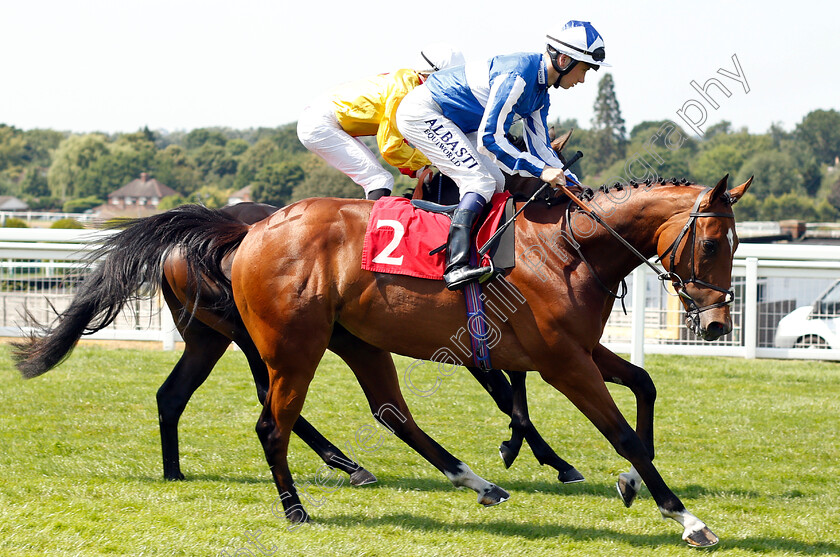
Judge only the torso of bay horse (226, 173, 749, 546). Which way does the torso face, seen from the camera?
to the viewer's right

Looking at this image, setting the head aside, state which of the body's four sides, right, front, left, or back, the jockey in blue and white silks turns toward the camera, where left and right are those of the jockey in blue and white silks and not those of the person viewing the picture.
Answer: right

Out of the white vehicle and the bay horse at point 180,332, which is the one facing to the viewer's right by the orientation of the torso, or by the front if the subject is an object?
the bay horse

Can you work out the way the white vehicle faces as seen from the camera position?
facing to the left of the viewer

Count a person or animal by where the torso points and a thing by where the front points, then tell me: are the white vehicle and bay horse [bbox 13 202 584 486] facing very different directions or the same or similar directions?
very different directions

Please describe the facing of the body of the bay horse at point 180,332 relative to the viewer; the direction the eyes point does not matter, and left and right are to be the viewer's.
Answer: facing to the right of the viewer

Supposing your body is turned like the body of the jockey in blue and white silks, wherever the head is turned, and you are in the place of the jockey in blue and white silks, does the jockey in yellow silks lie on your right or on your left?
on your left

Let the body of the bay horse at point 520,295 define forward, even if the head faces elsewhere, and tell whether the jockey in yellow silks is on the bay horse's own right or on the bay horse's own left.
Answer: on the bay horse's own left

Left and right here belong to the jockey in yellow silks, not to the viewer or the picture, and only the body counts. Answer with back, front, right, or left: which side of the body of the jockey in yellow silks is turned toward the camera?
right

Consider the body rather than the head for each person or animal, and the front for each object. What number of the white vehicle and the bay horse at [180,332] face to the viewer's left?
1

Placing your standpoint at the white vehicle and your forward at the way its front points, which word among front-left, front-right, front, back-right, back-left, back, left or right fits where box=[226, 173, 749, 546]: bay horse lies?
left
